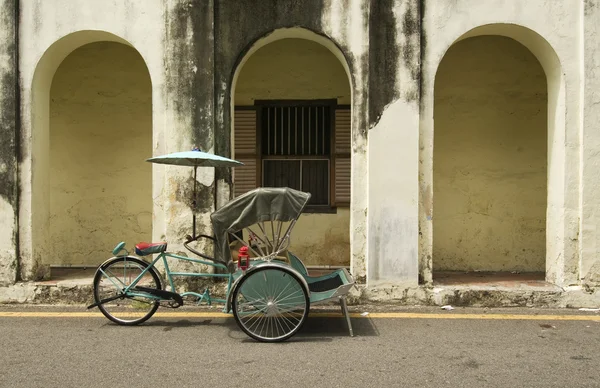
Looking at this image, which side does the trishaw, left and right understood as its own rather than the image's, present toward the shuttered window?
left

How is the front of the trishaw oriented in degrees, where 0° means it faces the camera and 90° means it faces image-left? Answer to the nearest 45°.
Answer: approximately 270°

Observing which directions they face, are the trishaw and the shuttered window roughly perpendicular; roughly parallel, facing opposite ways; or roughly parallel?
roughly perpendicular

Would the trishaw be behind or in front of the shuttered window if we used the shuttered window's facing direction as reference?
in front

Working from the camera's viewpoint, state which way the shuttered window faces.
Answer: facing the viewer

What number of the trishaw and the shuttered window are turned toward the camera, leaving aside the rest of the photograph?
1
